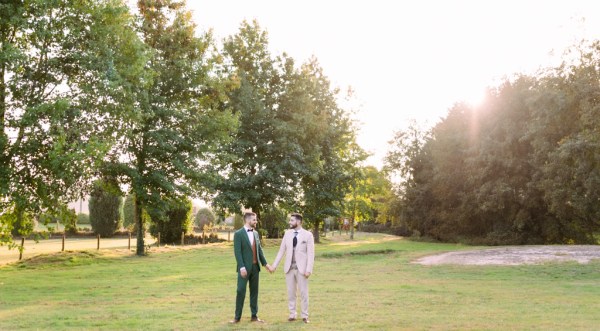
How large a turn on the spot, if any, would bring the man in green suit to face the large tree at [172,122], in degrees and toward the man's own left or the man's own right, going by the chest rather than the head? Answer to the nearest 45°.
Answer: approximately 135° to the man's own left

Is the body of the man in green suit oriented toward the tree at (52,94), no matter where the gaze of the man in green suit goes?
no

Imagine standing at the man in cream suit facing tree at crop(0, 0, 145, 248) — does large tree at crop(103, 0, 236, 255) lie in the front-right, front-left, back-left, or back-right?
front-right

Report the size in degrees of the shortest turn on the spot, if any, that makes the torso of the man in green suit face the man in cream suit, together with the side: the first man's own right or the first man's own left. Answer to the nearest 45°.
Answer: approximately 45° to the first man's own left

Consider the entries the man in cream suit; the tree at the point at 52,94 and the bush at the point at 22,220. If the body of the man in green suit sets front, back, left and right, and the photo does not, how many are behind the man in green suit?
2

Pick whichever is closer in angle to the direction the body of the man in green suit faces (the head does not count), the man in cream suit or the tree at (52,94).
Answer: the man in cream suit

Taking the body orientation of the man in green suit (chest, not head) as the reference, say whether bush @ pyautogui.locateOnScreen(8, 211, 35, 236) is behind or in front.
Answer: behind

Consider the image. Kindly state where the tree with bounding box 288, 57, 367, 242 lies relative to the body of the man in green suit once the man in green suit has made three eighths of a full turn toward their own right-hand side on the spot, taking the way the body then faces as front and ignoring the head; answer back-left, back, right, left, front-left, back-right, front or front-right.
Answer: right

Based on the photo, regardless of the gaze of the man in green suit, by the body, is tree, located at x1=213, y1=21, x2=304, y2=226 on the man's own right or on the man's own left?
on the man's own left

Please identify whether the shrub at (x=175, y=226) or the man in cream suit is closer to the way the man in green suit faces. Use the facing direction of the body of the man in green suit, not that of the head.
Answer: the man in cream suit

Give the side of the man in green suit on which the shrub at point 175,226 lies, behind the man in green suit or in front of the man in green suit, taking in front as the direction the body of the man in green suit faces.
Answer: behind
